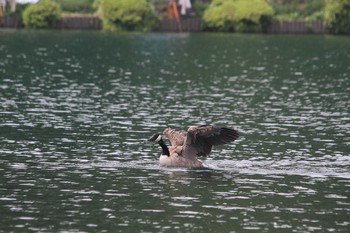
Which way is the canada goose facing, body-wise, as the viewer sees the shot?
to the viewer's left
